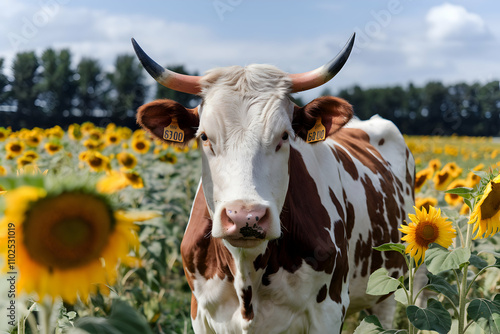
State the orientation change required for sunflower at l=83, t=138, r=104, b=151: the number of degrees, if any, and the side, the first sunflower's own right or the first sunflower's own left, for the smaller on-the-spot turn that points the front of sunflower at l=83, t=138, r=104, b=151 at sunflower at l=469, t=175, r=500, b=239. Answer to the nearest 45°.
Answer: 0° — it already faces it

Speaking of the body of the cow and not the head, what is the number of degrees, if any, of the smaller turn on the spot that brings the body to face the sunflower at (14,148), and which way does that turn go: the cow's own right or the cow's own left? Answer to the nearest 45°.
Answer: approximately 90° to the cow's own right

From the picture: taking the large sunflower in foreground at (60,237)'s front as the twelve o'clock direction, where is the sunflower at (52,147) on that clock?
The sunflower is roughly at 6 o'clock from the large sunflower in foreground.

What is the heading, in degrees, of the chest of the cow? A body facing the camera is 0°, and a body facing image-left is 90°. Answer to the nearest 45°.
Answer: approximately 45°

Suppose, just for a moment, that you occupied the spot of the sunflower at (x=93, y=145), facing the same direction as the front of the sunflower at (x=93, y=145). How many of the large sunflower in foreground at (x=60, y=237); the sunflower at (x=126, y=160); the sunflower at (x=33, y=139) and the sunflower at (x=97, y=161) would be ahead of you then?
3

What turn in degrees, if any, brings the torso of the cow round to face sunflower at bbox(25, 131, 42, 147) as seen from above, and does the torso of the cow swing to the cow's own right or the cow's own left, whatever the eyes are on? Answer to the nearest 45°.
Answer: approximately 90° to the cow's own right

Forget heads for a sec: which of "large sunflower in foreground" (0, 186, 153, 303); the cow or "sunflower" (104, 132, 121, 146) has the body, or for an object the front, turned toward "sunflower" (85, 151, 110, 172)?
"sunflower" (104, 132, 121, 146)

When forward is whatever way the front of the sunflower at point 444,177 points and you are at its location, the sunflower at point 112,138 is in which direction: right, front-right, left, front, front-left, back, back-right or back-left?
right

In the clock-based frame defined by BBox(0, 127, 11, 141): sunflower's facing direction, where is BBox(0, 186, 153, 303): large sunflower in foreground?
The large sunflower in foreground is roughly at 12 o'clock from the sunflower.
